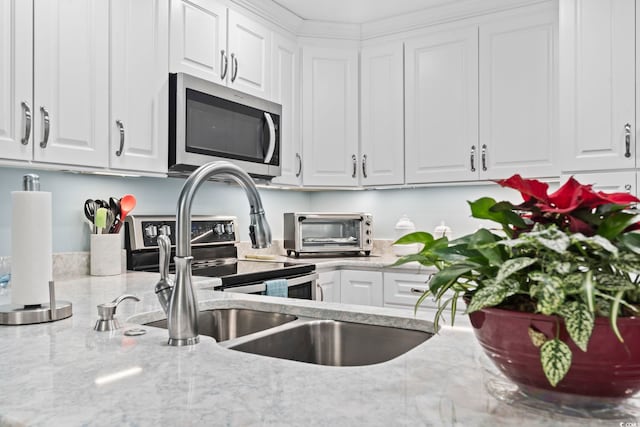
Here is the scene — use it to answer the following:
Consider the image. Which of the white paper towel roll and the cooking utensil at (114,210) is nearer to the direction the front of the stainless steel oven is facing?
the white paper towel roll

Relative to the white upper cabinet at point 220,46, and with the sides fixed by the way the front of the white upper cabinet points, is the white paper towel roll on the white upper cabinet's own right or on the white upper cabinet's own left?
on the white upper cabinet's own right

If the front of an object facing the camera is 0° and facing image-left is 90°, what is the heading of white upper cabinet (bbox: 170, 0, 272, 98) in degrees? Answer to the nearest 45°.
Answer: approximately 315°

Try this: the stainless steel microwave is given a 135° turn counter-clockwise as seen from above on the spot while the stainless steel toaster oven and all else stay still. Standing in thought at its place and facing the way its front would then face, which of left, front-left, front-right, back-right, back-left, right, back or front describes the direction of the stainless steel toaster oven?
front-right

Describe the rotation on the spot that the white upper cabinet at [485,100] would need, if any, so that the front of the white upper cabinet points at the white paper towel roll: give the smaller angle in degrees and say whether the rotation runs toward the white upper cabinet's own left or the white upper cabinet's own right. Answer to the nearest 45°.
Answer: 0° — it already faces it

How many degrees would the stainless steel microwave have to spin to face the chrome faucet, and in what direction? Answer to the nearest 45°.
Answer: approximately 45° to its right

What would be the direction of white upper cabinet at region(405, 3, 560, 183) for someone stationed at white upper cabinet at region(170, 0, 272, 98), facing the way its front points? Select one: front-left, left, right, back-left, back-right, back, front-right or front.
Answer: front-left

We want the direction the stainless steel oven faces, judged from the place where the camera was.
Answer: facing the viewer and to the right of the viewer

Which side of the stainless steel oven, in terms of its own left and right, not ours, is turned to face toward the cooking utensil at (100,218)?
right

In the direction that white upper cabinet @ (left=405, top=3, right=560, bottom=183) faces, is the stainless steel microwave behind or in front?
in front
